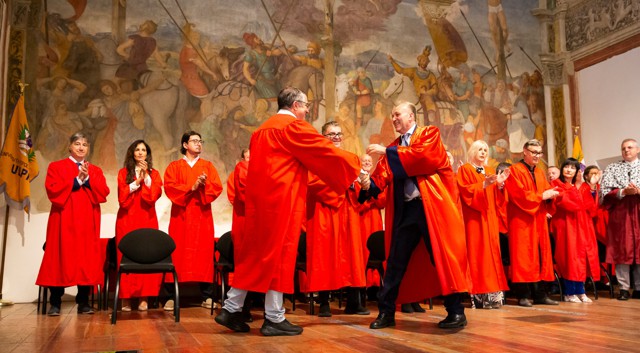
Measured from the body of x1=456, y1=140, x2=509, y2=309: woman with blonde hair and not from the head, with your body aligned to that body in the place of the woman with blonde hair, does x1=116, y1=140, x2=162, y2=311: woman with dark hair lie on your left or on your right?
on your right

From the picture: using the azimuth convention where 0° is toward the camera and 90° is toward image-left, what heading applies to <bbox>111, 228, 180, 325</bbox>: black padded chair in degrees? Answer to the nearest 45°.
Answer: approximately 0°

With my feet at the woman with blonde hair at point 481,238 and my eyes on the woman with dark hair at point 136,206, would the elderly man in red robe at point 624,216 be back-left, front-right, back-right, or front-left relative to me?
back-right

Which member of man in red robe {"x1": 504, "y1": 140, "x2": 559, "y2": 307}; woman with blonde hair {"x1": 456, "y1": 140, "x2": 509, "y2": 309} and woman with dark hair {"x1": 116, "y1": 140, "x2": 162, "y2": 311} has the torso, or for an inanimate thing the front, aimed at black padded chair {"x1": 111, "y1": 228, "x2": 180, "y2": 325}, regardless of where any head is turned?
the woman with dark hair

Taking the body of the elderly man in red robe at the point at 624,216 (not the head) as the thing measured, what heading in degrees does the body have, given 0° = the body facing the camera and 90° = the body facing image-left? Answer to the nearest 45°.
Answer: approximately 0°

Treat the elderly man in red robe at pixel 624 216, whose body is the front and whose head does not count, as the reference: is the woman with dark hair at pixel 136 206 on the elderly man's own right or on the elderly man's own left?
on the elderly man's own right

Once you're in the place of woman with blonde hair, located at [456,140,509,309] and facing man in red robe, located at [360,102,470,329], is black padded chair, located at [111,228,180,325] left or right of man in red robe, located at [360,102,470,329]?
right

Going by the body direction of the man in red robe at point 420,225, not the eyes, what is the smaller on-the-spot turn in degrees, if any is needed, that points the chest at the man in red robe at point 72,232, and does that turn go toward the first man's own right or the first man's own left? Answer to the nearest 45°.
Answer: approximately 45° to the first man's own right

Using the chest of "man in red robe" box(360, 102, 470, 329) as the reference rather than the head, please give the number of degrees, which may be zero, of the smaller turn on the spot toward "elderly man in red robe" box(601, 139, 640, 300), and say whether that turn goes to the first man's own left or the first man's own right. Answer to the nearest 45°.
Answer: approximately 180°
